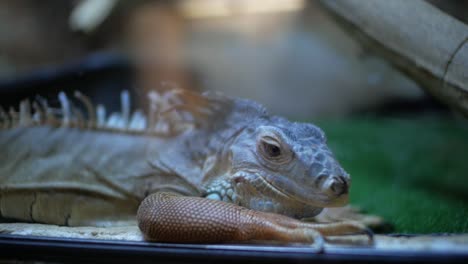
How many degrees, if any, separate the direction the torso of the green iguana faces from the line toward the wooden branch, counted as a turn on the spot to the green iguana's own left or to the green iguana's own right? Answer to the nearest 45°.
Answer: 0° — it already faces it

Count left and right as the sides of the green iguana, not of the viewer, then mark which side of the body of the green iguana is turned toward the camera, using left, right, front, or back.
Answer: right
